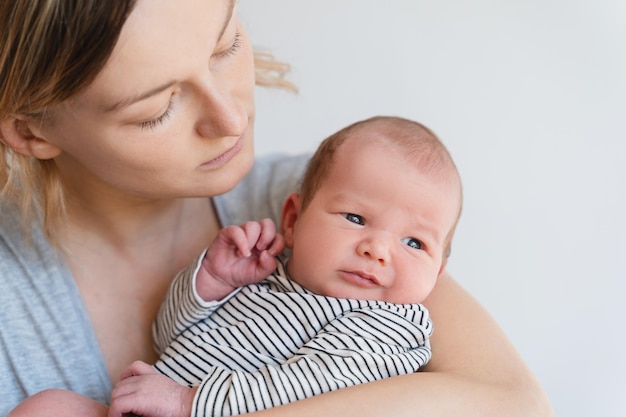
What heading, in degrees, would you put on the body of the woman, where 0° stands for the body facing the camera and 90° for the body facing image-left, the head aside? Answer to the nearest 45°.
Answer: approximately 315°
